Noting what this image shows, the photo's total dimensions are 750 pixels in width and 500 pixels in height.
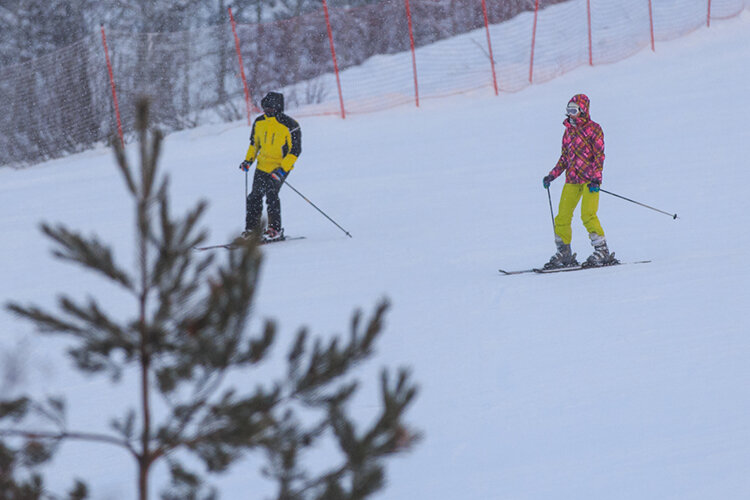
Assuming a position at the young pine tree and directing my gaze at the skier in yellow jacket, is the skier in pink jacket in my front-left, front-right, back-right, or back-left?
front-right

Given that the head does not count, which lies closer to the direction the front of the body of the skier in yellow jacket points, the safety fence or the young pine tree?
the young pine tree

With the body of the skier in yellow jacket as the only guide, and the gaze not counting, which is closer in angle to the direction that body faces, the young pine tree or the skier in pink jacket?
the young pine tree

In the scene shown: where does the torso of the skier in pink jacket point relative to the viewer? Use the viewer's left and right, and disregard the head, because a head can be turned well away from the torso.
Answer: facing the viewer and to the left of the viewer

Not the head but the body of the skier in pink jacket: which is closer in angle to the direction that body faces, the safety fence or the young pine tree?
the young pine tree

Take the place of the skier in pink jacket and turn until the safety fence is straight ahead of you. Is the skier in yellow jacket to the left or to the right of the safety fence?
left

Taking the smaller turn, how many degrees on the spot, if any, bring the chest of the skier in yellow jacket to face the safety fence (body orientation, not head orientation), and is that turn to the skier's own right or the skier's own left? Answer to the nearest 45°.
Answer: approximately 135° to the skier's own right

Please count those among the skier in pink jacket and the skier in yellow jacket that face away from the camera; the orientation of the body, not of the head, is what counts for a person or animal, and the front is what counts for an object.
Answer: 0

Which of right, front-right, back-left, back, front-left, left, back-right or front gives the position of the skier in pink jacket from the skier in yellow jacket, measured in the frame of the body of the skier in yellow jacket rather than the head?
left

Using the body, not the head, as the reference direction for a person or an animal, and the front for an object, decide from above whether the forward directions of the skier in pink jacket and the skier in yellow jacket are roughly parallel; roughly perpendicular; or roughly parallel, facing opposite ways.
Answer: roughly parallel

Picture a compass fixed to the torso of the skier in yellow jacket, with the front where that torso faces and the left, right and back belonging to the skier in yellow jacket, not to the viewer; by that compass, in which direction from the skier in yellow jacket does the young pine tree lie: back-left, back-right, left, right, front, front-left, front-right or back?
front-left
